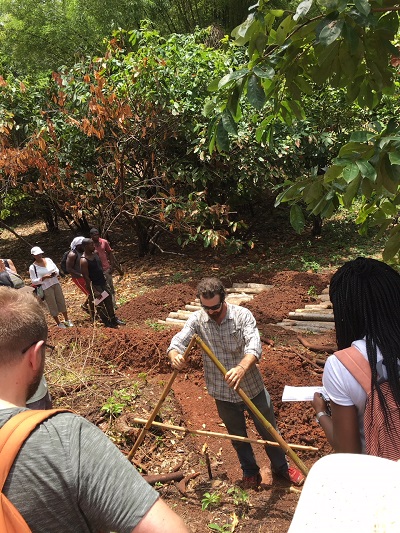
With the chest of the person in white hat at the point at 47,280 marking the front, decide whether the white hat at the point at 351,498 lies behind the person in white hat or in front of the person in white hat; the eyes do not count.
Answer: in front

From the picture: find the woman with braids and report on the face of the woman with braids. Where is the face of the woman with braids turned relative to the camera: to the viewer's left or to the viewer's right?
to the viewer's left

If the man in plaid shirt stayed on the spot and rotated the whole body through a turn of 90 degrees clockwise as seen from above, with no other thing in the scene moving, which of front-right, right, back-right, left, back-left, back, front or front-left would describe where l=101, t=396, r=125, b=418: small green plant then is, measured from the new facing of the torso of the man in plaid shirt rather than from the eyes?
front-right

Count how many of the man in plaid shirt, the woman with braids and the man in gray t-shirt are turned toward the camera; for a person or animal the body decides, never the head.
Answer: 1

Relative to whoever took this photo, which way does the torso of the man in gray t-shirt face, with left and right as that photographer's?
facing away from the viewer and to the right of the viewer

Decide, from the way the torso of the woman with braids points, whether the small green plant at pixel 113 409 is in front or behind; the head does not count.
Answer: in front

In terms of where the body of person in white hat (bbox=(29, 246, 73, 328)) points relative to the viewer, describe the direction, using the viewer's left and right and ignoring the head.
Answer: facing the viewer and to the right of the viewer

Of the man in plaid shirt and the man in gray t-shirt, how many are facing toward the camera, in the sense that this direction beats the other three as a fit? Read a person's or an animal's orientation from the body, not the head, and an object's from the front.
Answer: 1

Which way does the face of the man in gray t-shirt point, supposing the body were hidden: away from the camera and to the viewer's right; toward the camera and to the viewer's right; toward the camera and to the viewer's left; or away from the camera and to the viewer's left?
away from the camera and to the viewer's right

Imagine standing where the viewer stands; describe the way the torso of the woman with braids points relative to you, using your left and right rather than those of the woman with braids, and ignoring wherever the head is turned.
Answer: facing away from the viewer and to the left of the viewer

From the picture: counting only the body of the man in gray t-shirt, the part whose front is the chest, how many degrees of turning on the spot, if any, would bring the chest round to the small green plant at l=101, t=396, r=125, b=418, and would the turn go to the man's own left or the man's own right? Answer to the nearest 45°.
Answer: approximately 45° to the man's own left

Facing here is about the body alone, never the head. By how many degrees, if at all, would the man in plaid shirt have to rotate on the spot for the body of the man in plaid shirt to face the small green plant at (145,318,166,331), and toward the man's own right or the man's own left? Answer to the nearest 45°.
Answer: approximately 180°

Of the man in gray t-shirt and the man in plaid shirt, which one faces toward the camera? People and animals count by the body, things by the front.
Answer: the man in plaid shirt

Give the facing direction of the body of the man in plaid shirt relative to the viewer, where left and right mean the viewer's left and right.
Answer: facing the viewer
